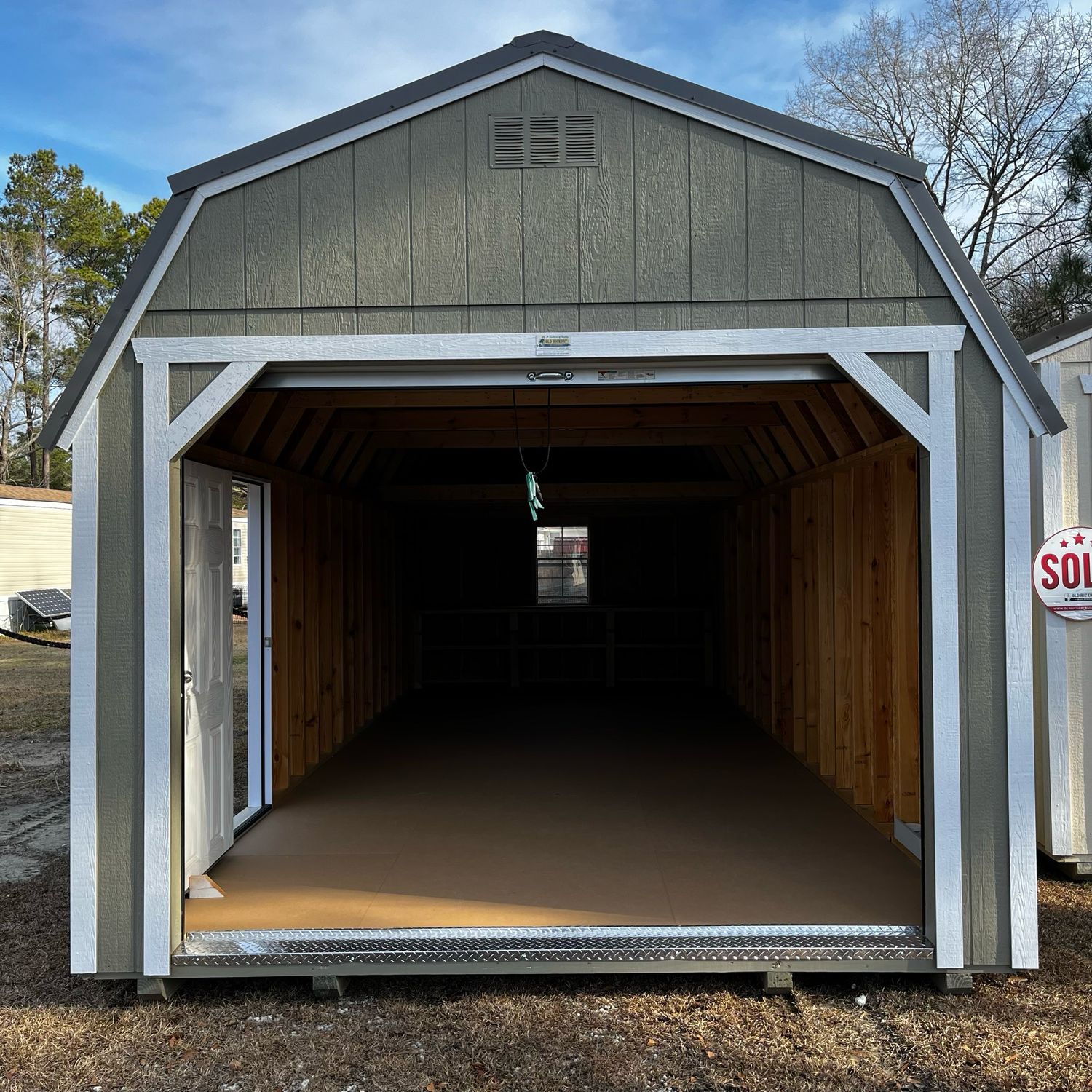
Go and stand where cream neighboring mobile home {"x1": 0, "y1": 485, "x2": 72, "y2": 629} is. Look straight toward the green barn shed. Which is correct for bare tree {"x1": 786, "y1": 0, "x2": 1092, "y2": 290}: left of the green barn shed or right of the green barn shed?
left

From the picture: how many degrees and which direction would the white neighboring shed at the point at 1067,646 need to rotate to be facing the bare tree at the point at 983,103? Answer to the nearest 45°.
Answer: approximately 180°

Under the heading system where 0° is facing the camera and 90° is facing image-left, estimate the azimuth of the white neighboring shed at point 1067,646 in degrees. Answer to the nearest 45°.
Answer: approximately 0°

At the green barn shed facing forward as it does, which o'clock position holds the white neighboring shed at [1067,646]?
The white neighboring shed is roughly at 8 o'clock from the green barn shed.

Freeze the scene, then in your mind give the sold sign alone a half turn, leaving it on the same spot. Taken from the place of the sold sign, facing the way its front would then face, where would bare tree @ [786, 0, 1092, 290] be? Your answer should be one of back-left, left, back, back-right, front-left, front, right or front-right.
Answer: front

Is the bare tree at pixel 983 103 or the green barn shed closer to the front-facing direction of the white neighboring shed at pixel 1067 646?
the green barn shed

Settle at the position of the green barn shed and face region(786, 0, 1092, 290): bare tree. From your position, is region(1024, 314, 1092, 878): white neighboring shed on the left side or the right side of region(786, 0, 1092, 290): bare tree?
right
